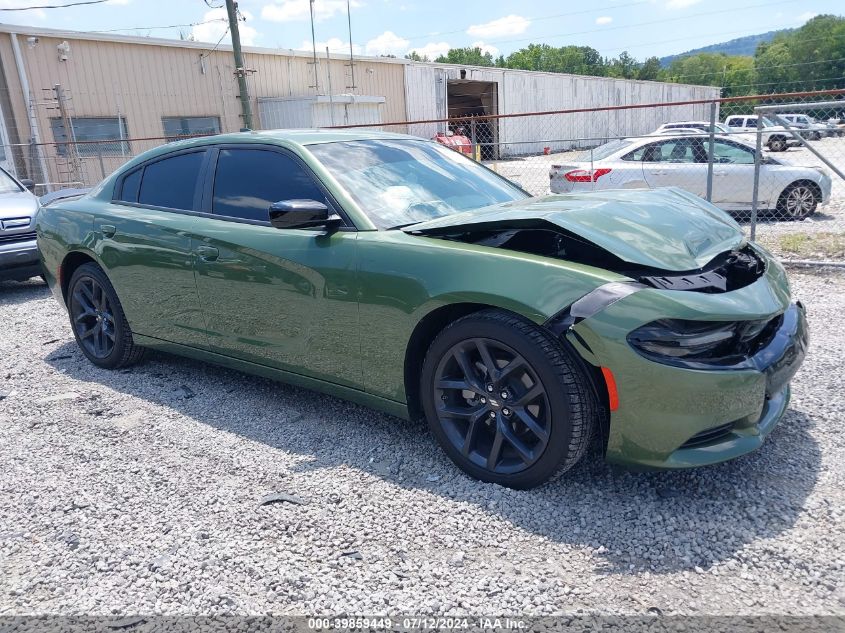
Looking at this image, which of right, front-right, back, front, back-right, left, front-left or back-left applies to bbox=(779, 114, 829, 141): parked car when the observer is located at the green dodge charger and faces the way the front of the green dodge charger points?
left

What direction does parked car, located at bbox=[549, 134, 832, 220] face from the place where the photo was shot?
facing to the right of the viewer

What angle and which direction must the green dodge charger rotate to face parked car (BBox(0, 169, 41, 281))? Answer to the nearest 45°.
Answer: approximately 180°

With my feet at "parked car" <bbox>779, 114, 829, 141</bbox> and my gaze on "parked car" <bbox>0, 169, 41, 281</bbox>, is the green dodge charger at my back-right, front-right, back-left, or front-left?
front-left

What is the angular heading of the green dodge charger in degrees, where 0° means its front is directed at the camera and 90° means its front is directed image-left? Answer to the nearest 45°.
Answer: approximately 315°

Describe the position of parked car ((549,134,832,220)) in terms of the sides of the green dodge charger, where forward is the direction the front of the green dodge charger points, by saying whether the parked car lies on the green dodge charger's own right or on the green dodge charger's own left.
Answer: on the green dodge charger's own left

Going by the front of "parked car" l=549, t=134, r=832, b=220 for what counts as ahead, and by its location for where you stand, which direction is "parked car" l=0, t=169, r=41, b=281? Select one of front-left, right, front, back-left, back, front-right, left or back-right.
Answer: back-right

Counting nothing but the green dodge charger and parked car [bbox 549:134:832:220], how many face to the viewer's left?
0

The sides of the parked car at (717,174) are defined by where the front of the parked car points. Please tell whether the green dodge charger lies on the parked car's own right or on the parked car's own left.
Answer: on the parked car's own right
